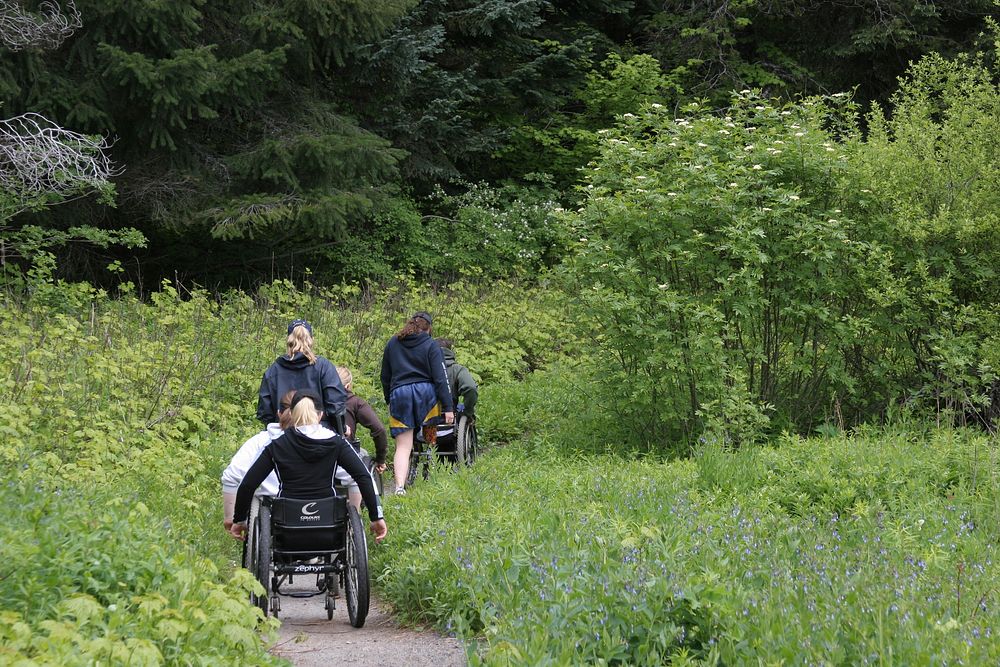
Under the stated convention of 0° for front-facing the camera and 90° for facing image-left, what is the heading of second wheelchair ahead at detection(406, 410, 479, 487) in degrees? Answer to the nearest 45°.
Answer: approximately 225°

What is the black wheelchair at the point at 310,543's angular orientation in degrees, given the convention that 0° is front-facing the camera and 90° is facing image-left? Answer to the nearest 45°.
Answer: approximately 180°

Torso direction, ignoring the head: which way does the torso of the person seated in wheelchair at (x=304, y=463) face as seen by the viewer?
away from the camera

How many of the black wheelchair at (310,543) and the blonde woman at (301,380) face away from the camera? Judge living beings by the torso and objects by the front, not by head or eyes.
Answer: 2

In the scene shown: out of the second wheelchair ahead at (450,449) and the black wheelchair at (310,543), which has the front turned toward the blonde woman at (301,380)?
the black wheelchair

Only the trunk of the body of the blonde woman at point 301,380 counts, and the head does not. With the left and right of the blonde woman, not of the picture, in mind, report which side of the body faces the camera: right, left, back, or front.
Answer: back

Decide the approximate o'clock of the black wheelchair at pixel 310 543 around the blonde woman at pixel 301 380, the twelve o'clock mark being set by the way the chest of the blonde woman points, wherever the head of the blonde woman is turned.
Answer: The black wheelchair is roughly at 6 o'clock from the blonde woman.

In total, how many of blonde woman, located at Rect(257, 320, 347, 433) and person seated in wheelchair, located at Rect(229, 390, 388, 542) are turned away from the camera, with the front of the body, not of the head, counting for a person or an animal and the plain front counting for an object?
2

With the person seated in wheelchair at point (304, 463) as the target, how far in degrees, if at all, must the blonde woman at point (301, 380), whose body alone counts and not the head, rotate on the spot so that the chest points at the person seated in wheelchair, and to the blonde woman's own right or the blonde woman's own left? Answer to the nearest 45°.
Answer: approximately 180°
